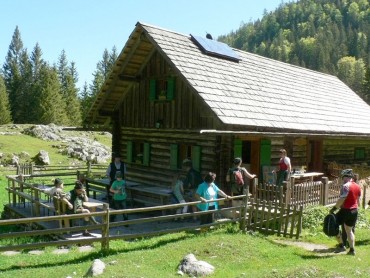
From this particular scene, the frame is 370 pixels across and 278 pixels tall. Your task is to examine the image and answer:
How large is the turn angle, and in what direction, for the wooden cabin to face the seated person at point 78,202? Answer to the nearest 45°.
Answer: approximately 90° to its right

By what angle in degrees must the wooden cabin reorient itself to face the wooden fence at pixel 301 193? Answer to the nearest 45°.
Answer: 0° — it already faces it

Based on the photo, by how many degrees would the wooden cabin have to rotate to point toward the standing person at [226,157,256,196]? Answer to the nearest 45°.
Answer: approximately 45° to its right

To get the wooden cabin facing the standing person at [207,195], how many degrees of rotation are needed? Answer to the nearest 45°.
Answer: approximately 45° to its right

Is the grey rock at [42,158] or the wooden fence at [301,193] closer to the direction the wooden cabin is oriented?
the wooden fence

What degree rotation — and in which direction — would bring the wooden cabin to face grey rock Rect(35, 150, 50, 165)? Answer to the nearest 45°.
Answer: approximately 180°

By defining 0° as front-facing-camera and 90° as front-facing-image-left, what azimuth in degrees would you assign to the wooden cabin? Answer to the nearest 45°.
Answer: approximately 315°

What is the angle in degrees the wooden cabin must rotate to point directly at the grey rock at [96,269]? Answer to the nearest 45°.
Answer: approximately 45° to its right

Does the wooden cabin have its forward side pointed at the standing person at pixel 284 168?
yes

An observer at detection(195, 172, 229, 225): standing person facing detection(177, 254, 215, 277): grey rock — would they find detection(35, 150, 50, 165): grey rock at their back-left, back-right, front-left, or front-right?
back-right

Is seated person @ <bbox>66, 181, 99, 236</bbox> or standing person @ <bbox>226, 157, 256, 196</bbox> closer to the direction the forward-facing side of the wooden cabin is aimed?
the standing person
